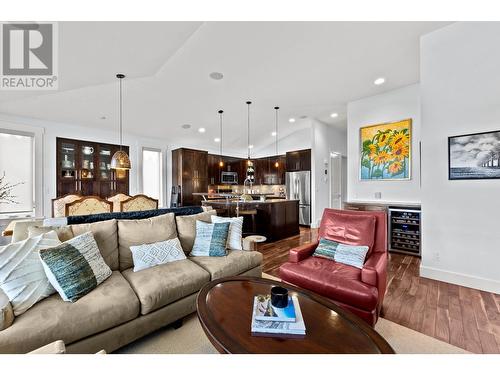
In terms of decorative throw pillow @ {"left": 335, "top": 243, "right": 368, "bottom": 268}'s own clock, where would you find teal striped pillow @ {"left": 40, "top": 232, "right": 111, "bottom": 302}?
The teal striped pillow is roughly at 12 o'clock from the decorative throw pillow.

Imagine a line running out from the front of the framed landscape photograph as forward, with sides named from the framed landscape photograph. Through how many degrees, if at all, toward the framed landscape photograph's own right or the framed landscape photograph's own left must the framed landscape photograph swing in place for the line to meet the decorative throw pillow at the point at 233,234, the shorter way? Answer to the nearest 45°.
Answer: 0° — it already faces it

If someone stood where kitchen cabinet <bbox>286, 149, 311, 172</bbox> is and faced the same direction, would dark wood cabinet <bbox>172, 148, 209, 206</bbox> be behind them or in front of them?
in front

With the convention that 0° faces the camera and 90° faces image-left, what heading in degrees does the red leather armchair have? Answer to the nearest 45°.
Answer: approximately 45°

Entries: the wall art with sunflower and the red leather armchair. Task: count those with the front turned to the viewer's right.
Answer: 0

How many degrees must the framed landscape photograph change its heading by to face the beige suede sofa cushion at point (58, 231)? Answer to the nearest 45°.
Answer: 0° — it already faces it

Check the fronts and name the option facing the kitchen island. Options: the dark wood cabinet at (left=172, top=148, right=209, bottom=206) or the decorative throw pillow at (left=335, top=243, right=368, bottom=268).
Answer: the dark wood cabinet

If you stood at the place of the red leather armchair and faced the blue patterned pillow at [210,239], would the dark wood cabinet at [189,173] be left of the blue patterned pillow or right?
right

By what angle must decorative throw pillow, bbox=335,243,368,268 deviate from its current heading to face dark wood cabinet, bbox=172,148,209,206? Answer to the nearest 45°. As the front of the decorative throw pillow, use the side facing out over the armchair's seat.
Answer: approximately 90° to its right

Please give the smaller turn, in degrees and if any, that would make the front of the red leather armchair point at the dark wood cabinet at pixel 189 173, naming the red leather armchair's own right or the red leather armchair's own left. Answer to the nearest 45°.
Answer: approximately 90° to the red leather armchair's own right

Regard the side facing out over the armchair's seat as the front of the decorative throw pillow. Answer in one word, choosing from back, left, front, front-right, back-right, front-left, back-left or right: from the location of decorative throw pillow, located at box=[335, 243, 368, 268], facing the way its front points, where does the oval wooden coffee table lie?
front-left

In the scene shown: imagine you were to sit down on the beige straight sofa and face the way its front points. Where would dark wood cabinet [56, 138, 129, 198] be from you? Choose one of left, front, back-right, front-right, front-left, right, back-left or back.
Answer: back-left
